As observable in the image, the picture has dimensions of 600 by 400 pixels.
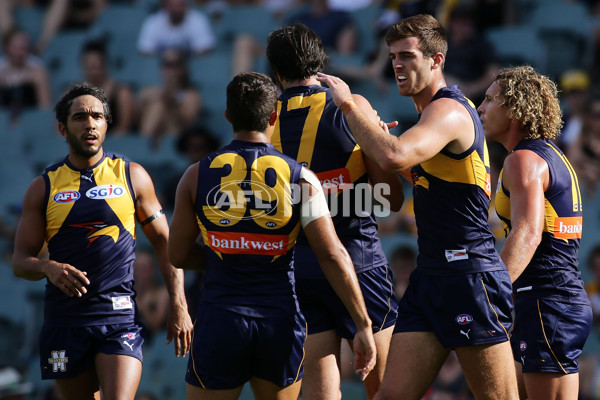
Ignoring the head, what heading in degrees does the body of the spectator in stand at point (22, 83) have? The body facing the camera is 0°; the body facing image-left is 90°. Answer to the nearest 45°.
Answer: approximately 0°

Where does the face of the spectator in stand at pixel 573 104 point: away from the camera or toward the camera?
toward the camera

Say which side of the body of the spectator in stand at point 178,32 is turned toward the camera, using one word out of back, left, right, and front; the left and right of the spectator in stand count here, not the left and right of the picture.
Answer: front

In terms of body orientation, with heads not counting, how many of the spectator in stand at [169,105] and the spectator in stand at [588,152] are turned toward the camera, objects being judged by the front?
2

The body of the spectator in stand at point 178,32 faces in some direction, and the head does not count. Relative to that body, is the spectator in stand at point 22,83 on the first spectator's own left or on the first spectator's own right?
on the first spectator's own right

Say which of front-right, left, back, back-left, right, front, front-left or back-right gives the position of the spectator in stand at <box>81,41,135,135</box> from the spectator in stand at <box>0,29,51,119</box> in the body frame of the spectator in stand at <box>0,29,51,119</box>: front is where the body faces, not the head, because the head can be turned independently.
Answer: front-left

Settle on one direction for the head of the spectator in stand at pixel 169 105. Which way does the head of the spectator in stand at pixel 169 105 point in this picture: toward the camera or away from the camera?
toward the camera

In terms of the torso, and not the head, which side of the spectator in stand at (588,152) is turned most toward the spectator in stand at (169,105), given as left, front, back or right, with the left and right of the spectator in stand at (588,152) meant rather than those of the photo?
right

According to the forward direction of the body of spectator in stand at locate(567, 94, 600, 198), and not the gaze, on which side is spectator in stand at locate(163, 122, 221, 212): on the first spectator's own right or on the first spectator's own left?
on the first spectator's own right

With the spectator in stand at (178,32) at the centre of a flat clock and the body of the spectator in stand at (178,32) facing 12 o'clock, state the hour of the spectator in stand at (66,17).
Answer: the spectator in stand at (66,17) is roughly at 4 o'clock from the spectator in stand at (178,32).

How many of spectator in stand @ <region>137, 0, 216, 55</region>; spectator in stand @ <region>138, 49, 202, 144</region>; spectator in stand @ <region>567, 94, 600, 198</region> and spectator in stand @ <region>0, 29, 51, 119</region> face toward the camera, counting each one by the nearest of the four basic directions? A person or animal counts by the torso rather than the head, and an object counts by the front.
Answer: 4

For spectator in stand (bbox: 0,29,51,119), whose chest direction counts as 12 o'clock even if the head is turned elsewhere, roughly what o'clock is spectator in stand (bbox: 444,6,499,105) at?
spectator in stand (bbox: 444,6,499,105) is roughly at 10 o'clock from spectator in stand (bbox: 0,29,51,119).

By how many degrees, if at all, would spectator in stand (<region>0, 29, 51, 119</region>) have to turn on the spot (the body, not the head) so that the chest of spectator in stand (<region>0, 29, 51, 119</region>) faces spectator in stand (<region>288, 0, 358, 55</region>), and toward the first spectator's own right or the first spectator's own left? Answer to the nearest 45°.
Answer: approximately 45° to the first spectator's own left

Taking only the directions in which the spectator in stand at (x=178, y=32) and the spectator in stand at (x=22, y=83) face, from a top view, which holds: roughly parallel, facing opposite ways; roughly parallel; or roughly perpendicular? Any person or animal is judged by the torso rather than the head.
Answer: roughly parallel

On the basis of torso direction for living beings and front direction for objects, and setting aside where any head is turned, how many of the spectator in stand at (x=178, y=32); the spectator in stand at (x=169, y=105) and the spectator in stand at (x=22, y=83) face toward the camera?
3

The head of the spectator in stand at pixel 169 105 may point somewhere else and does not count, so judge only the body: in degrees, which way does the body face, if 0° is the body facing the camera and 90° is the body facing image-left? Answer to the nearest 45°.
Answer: approximately 0°

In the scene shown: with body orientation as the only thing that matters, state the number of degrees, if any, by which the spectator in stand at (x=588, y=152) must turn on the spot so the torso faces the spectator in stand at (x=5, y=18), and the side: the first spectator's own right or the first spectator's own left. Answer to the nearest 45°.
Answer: approximately 90° to the first spectator's own right

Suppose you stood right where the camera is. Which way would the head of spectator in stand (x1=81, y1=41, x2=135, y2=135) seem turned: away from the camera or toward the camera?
toward the camera
